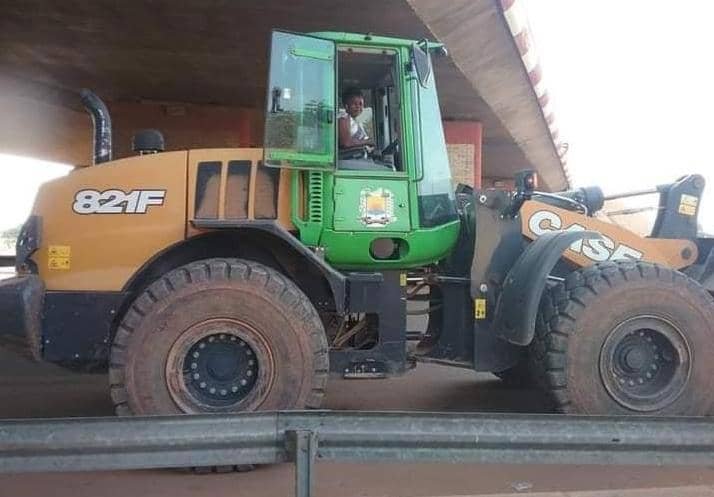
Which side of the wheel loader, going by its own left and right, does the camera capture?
right

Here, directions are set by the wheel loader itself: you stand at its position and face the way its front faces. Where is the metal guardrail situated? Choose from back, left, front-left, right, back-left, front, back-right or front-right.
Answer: right
